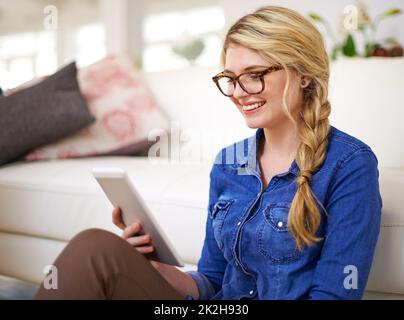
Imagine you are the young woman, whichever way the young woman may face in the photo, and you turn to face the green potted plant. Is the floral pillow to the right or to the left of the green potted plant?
left

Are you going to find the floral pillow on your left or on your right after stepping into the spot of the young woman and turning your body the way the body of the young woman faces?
on your right

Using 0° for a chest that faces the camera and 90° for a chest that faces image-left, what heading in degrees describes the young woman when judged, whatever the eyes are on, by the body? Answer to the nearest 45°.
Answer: approximately 45°

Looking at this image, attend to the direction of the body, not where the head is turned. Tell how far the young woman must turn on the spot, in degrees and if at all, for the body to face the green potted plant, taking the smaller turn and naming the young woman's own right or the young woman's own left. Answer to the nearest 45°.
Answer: approximately 135° to the young woman's own right

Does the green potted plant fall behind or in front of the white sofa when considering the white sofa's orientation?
behind

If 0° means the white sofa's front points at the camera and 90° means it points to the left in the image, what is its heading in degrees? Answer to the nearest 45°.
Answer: approximately 0°
